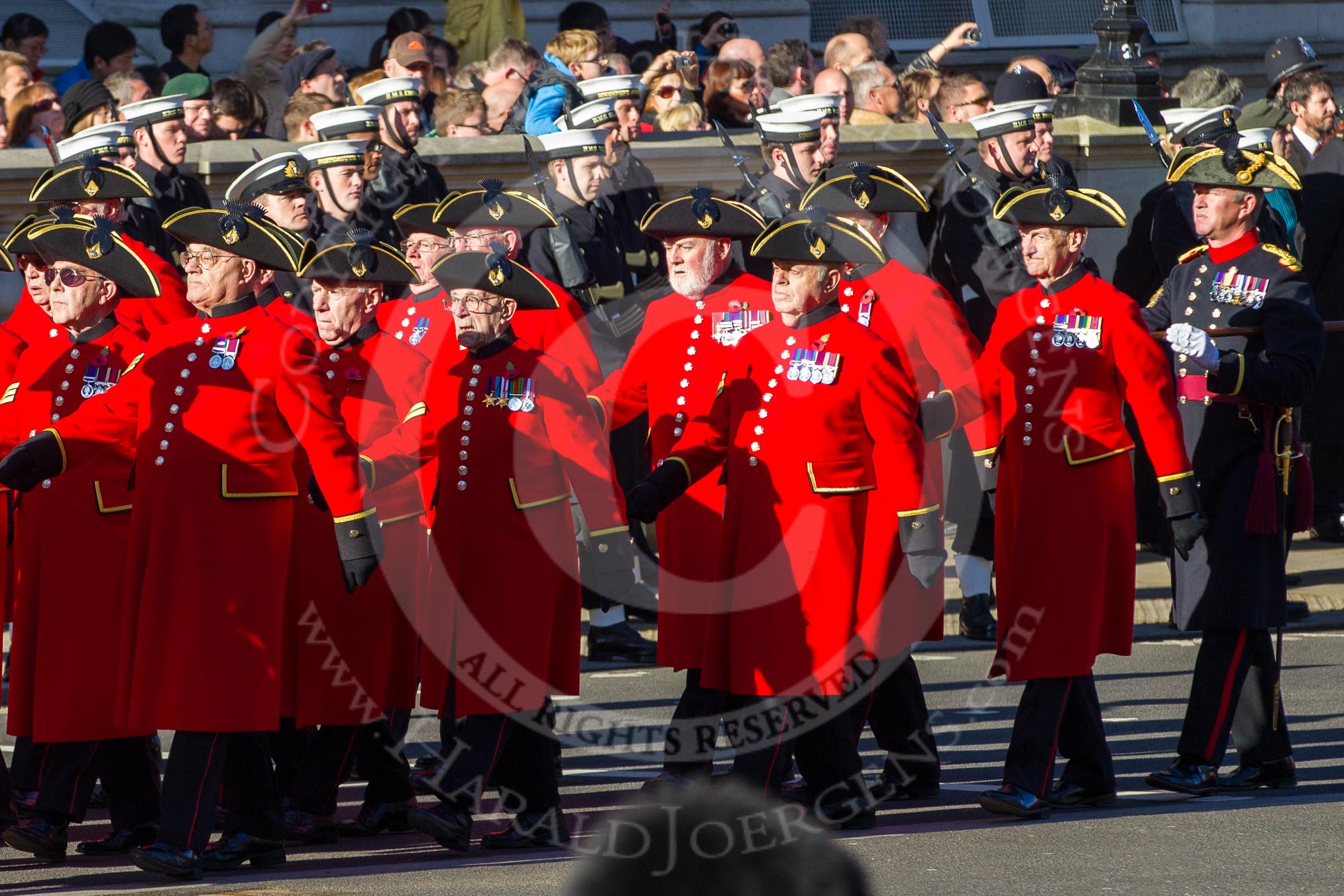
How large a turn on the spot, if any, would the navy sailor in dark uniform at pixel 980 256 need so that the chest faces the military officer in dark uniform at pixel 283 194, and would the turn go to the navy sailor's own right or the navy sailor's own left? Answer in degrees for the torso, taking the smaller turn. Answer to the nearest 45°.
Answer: approximately 90° to the navy sailor's own right

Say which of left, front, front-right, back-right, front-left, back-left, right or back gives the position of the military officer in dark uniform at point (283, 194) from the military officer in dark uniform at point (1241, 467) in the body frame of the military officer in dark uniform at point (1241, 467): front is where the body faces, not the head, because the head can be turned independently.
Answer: front-right

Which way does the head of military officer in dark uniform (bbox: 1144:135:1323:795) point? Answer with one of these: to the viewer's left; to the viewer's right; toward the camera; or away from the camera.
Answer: to the viewer's left

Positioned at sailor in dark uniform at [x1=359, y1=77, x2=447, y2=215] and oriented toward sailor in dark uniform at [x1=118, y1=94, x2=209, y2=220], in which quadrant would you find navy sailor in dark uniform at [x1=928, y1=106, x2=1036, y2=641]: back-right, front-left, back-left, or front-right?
back-left
